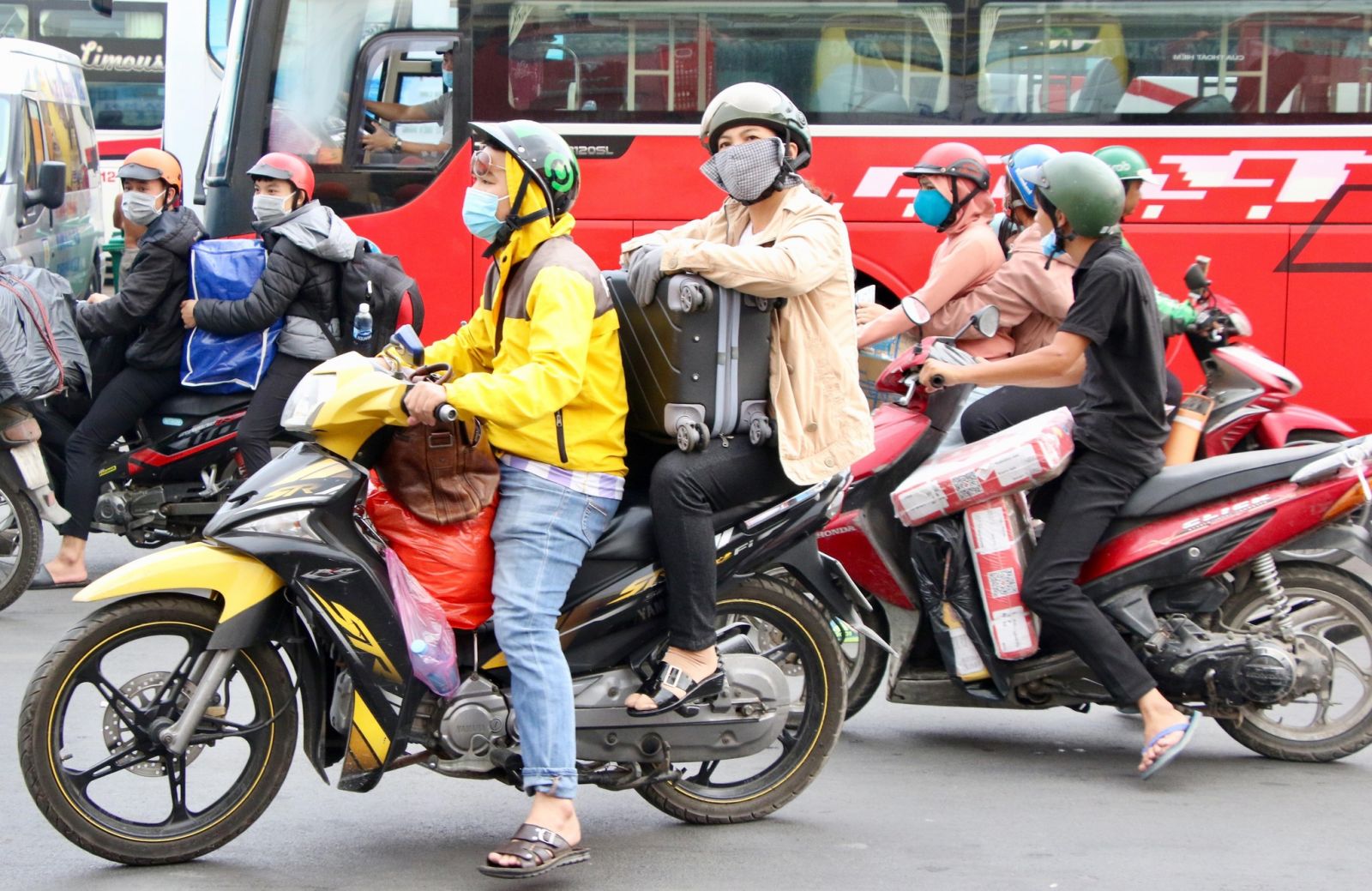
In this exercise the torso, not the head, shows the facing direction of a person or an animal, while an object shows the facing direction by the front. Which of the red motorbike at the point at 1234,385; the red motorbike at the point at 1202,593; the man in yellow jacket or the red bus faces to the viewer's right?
the red motorbike at the point at 1234,385

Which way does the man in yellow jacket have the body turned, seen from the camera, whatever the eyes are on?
to the viewer's left

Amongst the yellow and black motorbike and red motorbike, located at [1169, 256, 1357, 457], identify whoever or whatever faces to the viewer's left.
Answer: the yellow and black motorbike

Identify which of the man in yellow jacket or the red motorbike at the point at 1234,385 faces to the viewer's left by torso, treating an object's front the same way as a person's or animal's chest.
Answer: the man in yellow jacket

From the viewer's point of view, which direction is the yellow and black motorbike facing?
to the viewer's left

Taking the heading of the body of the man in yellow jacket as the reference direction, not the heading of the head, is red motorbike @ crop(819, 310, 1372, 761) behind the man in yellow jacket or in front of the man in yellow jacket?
behind

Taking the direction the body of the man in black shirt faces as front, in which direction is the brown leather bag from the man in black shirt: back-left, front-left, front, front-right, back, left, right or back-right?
front-left

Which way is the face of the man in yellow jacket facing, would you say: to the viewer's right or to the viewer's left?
to the viewer's left

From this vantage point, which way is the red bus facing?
to the viewer's left

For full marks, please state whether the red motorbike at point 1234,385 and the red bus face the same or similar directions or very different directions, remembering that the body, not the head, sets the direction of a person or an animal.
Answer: very different directions

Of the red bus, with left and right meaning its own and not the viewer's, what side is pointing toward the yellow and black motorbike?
left

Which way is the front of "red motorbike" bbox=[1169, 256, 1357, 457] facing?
to the viewer's right

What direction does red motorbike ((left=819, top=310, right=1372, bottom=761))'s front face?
to the viewer's left
